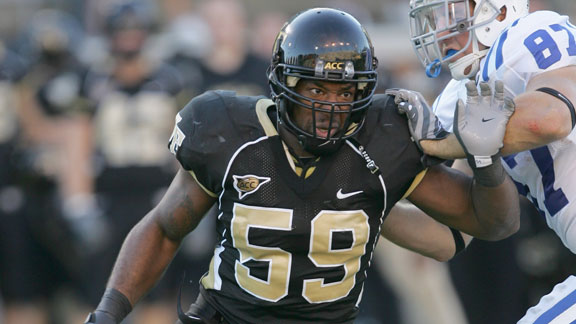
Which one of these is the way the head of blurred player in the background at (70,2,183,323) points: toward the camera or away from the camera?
toward the camera

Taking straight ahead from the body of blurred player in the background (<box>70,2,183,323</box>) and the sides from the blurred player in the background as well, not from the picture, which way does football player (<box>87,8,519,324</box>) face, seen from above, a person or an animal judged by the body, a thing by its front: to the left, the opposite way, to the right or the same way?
the same way

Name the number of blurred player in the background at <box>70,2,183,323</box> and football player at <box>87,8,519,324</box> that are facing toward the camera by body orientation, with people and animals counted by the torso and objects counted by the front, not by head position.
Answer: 2

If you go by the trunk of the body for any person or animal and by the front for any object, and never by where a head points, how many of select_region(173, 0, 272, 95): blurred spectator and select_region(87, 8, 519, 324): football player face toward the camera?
2

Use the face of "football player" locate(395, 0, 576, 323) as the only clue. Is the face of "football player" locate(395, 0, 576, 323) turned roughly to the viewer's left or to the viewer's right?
to the viewer's left

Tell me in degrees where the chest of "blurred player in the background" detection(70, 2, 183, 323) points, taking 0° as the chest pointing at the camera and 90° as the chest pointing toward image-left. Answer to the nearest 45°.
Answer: approximately 0°

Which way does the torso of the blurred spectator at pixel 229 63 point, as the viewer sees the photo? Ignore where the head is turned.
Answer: toward the camera

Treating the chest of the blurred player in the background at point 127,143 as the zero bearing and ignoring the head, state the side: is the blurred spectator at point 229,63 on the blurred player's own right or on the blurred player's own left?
on the blurred player's own left

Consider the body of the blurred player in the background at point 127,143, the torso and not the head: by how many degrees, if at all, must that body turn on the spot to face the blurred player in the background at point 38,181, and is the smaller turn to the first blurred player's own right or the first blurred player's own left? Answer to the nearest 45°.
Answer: approximately 135° to the first blurred player's own right

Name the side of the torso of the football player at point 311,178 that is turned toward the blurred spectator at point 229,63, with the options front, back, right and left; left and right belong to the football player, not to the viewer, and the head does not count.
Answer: back

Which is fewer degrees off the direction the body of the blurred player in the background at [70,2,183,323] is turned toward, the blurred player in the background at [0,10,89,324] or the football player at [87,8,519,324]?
the football player

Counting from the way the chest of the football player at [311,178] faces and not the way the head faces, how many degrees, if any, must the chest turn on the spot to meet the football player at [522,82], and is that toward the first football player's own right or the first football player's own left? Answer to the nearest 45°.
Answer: approximately 90° to the first football player's own left

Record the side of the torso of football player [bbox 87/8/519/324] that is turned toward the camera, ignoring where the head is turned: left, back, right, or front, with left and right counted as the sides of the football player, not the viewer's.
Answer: front

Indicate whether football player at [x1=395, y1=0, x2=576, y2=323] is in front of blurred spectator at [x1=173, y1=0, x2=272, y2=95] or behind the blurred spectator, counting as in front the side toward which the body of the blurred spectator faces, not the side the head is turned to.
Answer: in front

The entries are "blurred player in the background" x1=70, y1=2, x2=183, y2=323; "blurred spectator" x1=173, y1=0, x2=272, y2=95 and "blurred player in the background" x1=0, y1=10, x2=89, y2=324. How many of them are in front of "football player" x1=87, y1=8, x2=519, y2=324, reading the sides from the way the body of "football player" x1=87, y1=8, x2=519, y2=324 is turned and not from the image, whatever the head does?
0
